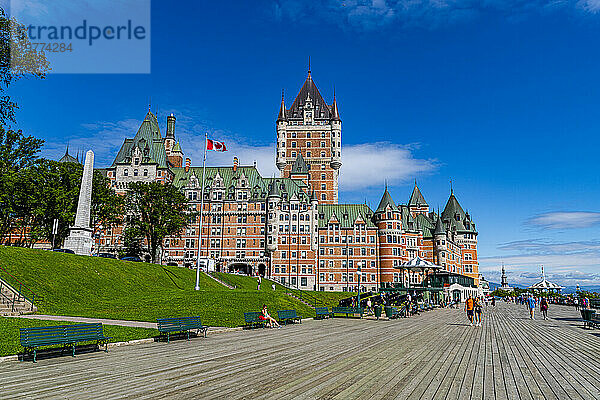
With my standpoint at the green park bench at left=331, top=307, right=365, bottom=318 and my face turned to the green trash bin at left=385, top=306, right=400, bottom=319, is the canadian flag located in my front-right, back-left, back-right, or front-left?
back-left

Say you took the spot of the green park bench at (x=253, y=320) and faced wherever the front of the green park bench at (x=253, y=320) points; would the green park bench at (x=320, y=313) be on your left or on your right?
on your left

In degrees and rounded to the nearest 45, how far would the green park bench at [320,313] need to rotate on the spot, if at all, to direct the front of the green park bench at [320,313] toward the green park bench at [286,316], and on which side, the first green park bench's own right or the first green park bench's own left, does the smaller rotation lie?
approximately 45° to the first green park bench's own right

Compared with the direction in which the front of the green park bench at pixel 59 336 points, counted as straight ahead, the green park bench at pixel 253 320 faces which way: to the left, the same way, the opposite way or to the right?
the same way

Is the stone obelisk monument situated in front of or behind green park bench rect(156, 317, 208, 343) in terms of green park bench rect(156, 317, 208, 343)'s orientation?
behind

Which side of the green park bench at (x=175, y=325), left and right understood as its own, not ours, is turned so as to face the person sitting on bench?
left

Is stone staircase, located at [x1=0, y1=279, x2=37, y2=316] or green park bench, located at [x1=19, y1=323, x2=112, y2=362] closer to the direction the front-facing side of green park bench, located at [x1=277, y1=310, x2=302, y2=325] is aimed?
the green park bench

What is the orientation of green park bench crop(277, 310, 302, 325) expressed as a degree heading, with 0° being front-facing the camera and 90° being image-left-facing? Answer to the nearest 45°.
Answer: approximately 315°

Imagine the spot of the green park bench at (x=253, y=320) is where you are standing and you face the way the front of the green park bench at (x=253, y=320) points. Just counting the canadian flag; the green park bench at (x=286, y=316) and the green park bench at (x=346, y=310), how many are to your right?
0

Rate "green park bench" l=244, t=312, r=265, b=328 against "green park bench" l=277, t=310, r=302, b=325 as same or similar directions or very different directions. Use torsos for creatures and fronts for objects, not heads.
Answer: same or similar directions

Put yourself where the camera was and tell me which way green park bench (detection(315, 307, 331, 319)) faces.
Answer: facing the viewer and to the right of the viewer

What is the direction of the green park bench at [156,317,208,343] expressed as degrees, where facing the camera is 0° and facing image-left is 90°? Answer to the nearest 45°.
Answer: approximately 315°

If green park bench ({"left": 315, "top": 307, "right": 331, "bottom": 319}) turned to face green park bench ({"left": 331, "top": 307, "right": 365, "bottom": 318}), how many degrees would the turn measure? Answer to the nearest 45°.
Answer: approximately 90° to its left

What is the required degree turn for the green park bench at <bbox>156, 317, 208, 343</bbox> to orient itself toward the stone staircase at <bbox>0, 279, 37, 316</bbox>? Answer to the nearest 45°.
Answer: approximately 180°

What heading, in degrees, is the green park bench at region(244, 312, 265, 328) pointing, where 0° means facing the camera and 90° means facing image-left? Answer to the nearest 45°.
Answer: approximately 315°
